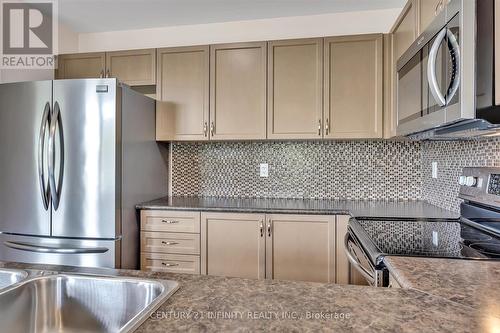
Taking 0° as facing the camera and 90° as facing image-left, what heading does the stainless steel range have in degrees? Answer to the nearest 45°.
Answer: approximately 45°

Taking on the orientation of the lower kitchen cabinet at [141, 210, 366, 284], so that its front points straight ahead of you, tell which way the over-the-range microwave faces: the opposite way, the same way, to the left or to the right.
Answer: to the right

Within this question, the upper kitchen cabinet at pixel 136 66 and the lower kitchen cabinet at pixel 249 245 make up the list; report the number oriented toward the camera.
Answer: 2

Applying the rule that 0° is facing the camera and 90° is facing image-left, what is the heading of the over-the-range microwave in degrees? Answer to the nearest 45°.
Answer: approximately 45°

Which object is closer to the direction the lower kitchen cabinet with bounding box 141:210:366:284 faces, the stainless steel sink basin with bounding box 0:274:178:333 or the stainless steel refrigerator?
the stainless steel sink basin

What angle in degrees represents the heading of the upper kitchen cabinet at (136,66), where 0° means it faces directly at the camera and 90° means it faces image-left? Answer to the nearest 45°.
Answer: approximately 0°

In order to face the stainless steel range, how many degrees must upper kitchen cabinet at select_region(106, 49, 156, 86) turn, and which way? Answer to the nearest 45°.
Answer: approximately 45° to its left

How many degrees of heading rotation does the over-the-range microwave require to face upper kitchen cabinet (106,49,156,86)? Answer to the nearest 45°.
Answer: approximately 45° to its right

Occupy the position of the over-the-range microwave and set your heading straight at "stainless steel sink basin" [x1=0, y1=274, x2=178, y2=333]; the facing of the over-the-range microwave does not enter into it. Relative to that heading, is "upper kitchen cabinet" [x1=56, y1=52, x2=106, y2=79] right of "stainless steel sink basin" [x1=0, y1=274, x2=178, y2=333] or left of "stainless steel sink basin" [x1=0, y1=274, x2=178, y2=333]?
right

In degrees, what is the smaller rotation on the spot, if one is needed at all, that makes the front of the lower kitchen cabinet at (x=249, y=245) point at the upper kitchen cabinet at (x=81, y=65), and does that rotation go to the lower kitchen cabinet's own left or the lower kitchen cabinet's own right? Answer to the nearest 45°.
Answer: approximately 90° to the lower kitchen cabinet's own right
